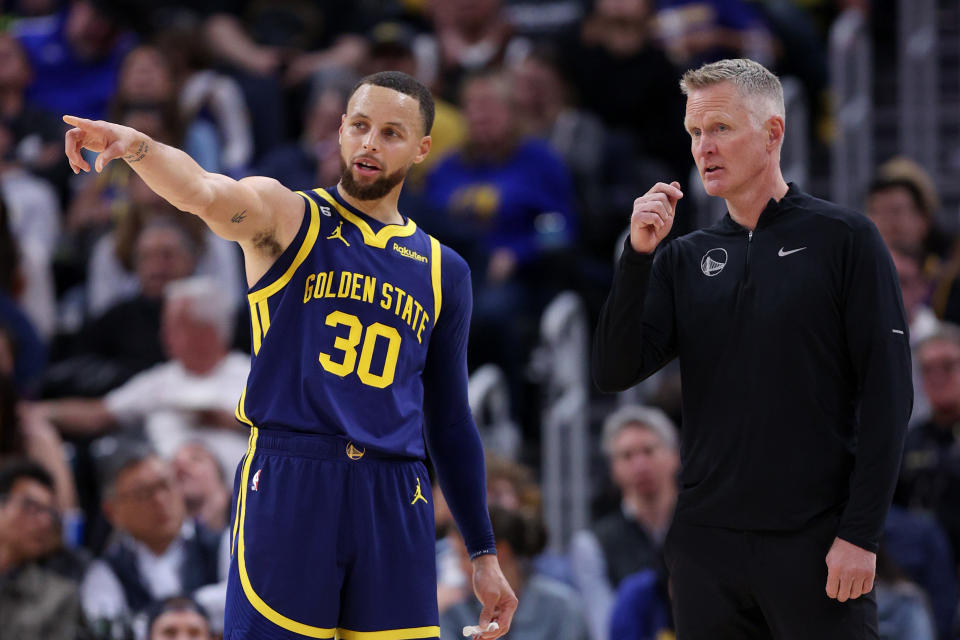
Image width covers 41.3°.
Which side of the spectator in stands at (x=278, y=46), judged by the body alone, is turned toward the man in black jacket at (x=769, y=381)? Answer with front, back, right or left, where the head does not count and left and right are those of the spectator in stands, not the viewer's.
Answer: front

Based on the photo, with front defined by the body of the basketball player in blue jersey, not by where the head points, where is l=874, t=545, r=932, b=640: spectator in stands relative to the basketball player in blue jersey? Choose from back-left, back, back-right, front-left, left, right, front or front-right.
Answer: back-left

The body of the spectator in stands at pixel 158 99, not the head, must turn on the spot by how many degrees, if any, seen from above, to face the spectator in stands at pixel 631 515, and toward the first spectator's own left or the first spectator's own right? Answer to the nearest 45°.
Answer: approximately 45° to the first spectator's own left

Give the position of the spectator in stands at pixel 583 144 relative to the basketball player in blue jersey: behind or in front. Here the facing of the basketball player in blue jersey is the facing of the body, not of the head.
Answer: behind

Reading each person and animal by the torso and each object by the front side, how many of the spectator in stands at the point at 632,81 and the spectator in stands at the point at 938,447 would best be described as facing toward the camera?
2

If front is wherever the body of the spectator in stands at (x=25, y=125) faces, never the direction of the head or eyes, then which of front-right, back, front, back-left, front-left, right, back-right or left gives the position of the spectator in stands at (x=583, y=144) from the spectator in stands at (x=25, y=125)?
front-left

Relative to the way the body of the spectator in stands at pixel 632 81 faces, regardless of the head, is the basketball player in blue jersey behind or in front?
in front

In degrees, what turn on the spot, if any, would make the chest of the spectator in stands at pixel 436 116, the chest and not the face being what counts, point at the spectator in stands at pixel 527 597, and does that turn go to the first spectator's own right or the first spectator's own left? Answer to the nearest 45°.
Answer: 0° — they already face them

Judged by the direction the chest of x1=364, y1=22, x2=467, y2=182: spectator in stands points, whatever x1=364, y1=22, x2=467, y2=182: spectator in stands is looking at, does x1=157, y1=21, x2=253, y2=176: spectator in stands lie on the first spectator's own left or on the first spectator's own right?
on the first spectator's own right
